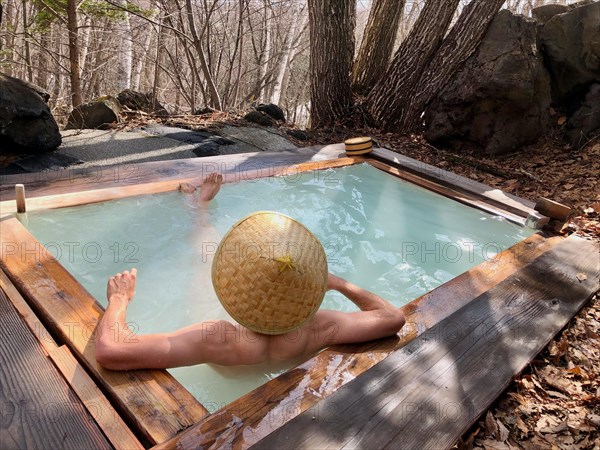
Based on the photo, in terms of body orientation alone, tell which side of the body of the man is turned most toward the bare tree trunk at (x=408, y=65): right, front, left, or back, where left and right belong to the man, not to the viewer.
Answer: front

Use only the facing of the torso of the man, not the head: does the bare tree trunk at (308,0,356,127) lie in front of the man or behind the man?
in front

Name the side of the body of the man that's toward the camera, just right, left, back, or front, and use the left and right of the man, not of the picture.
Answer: back

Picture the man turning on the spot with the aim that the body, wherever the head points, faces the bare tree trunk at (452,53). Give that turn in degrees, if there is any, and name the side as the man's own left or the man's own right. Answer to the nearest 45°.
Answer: approximately 45° to the man's own right

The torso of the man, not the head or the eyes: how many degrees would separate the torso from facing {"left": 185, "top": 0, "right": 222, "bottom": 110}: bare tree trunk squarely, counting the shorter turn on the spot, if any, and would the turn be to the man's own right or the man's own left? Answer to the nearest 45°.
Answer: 0° — they already face it

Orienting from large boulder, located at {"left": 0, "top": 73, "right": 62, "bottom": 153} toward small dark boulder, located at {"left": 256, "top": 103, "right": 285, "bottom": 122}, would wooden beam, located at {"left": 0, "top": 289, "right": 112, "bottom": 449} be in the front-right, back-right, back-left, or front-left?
back-right

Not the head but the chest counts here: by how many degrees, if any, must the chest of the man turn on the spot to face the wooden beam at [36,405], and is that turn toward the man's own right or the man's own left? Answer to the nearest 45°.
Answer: approximately 135° to the man's own left

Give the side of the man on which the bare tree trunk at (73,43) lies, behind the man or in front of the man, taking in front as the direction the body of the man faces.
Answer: in front

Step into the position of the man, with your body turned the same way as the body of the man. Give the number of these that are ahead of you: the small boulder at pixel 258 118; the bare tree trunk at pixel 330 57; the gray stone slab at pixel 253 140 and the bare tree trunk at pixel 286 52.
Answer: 4

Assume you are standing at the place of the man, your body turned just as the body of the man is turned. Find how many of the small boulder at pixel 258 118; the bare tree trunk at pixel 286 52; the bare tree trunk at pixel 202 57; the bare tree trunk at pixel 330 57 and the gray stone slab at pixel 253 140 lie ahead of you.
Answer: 5

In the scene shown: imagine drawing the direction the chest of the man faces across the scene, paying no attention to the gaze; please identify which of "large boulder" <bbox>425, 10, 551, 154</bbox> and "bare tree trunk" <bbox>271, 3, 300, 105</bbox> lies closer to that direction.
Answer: the bare tree trunk

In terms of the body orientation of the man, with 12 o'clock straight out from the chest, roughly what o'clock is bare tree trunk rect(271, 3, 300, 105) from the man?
The bare tree trunk is roughly at 12 o'clock from the man.
